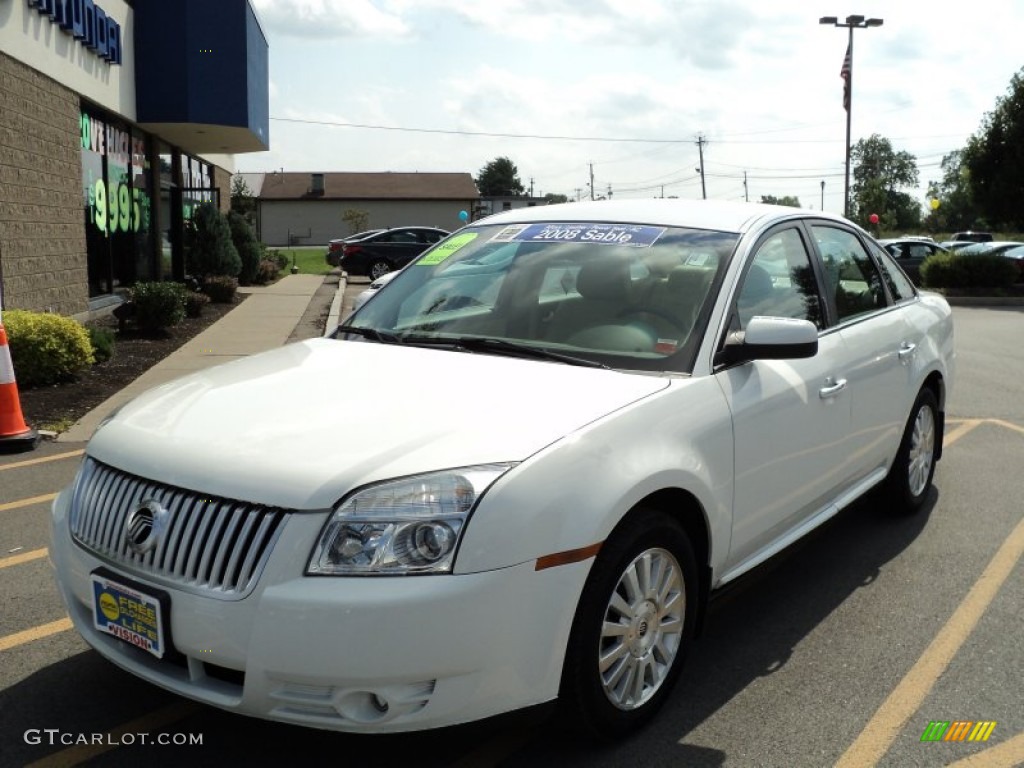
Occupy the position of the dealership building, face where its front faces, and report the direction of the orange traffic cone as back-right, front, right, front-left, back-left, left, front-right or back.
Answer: front-right

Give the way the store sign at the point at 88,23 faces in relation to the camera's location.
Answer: facing the viewer and to the right of the viewer

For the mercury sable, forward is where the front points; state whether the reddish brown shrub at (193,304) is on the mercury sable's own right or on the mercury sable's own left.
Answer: on the mercury sable's own right

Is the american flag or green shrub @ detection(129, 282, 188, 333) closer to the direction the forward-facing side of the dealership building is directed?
the green shrub

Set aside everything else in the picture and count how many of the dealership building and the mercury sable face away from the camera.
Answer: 0

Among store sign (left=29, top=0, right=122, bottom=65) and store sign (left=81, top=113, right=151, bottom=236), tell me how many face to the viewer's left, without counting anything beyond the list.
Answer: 0

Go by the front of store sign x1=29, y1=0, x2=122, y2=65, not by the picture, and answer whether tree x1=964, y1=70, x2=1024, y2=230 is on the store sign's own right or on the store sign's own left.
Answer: on the store sign's own left
